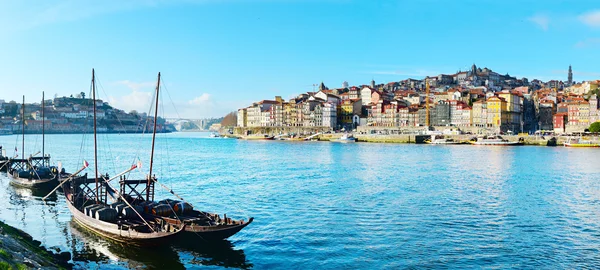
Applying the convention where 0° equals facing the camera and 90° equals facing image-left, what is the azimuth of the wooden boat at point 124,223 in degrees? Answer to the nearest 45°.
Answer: approximately 315°
